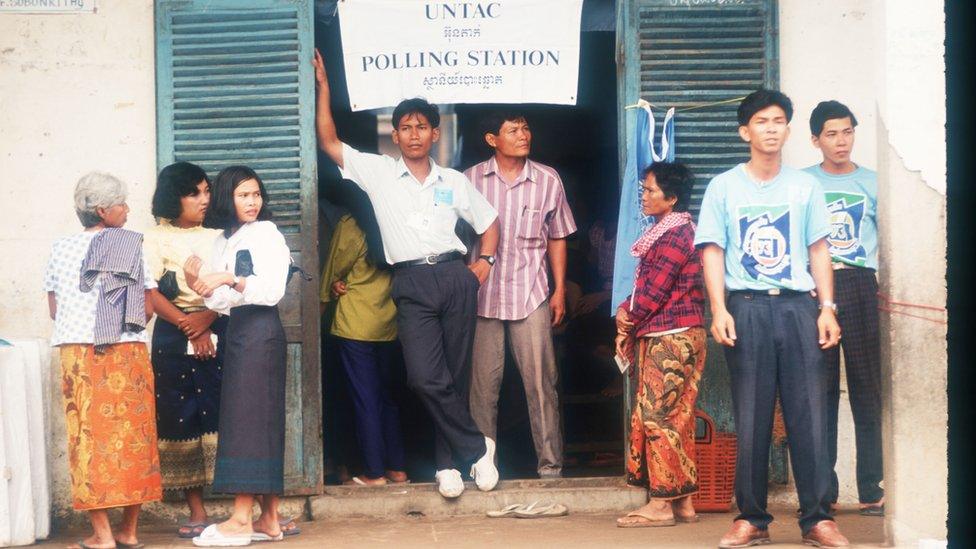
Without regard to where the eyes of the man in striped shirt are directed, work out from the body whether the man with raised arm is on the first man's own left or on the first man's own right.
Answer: on the first man's own right

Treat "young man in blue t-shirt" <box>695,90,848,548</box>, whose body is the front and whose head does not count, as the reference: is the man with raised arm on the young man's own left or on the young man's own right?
on the young man's own right

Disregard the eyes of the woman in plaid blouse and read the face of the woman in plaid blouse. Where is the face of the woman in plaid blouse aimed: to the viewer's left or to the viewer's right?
to the viewer's left

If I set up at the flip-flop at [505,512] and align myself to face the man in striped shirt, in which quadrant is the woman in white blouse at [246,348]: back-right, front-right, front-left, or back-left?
back-left
